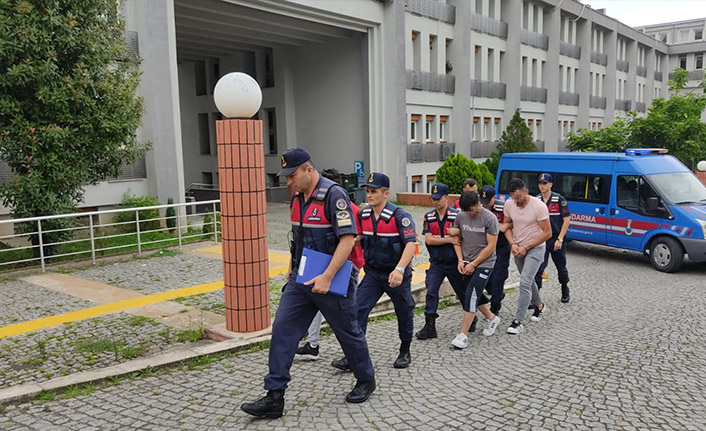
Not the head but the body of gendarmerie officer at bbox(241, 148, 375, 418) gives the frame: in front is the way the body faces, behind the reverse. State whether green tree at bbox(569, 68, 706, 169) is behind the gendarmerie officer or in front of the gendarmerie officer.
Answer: behind

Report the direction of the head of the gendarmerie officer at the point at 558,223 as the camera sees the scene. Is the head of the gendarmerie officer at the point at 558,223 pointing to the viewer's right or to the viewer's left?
to the viewer's left

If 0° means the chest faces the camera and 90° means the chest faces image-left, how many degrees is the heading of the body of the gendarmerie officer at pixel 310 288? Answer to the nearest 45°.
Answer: approximately 45°

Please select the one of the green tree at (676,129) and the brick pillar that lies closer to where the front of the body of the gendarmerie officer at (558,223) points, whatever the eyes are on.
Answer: the brick pillar

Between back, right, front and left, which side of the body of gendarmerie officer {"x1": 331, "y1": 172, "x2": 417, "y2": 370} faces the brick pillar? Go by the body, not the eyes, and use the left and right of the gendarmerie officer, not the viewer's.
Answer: right

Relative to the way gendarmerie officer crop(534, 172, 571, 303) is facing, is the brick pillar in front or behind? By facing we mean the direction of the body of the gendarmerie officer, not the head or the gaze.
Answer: in front

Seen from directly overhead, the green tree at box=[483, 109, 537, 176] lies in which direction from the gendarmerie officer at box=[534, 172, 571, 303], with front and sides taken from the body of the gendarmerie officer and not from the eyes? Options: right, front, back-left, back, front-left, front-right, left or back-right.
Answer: back-right

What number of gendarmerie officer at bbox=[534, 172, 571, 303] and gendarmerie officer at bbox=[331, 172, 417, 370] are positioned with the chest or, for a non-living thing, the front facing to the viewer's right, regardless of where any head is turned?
0

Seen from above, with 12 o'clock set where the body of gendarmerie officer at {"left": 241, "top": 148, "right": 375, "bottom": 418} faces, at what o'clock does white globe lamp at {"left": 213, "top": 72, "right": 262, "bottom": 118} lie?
The white globe lamp is roughly at 4 o'clock from the gendarmerie officer.

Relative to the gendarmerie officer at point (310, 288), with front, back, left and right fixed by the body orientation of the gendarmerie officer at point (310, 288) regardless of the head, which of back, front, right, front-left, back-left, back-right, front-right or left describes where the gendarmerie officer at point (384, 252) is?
back

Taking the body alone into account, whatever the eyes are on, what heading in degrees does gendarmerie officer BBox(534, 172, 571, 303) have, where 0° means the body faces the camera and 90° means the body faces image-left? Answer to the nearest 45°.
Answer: approximately 45°

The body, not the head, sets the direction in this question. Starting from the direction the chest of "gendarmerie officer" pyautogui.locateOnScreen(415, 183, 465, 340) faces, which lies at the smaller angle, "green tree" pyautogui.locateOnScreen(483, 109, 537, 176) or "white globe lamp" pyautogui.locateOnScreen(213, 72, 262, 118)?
the white globe lamp

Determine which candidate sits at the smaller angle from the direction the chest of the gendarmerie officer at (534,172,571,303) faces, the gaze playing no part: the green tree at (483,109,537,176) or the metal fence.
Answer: the metal fence
